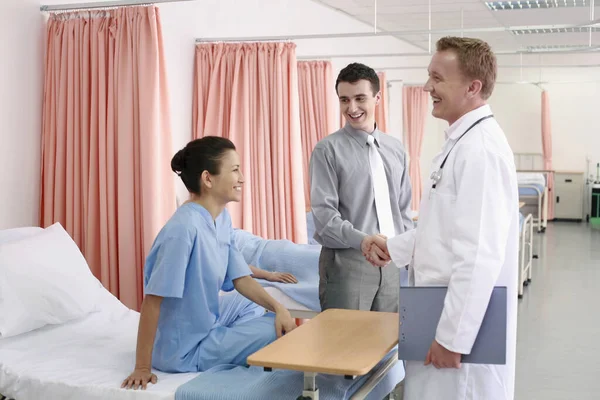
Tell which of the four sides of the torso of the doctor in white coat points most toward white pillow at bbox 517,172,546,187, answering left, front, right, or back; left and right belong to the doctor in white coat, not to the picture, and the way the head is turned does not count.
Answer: right

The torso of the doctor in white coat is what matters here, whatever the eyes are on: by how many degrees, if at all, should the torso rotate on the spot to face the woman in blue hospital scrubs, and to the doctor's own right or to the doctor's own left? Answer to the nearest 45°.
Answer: approximately 45° to the doctor's own right

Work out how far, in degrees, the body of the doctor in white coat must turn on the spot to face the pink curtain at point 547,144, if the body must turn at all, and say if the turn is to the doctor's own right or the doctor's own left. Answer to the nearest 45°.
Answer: approximately 90° to the doctor's own right

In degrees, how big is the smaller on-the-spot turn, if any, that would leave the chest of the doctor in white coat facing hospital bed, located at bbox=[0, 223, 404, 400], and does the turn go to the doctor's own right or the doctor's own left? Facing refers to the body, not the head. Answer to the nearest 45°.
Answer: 0° — they already face it

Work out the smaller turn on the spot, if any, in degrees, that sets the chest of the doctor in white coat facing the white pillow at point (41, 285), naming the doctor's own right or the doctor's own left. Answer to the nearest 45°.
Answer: approximately 45° to the doctor's own right

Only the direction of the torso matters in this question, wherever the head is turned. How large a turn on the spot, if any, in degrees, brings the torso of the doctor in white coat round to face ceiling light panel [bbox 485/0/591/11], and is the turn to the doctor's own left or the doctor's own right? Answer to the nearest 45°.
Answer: approximately 90° to the doctor's own right

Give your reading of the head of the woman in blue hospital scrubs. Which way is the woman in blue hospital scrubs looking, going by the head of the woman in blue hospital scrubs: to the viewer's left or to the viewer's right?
to the viewer's right

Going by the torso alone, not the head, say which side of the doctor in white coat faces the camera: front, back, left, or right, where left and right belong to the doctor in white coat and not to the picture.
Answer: left

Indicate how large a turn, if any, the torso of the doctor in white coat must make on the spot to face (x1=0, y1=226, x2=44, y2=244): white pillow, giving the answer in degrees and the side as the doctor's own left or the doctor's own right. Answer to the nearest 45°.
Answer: approximately 45° to the doctor's own right
